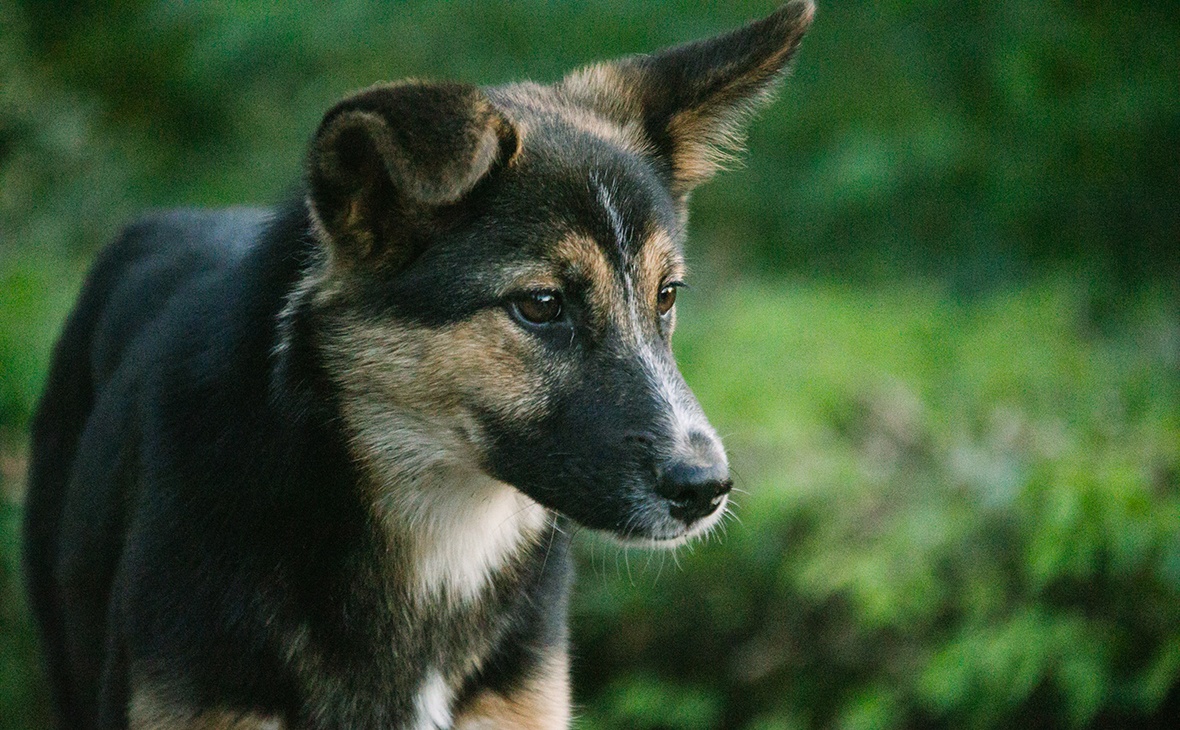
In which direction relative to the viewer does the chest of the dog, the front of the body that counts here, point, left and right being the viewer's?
facing the viewer and to the right of the viewer
